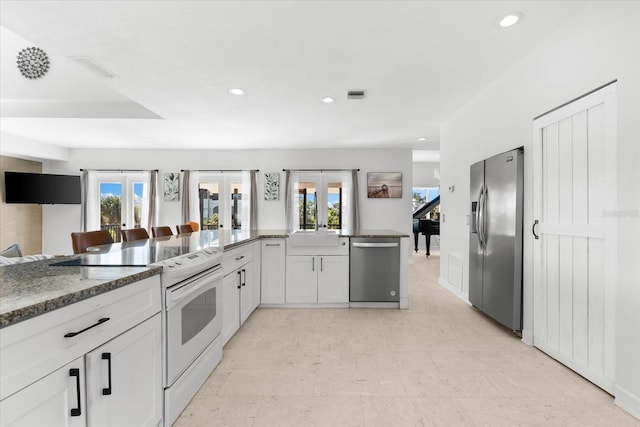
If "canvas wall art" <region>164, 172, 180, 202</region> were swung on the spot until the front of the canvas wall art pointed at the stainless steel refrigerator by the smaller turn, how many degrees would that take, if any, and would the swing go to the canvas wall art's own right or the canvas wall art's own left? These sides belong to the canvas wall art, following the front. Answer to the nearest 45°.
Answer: approximately 45° to the canvas wall art's own left

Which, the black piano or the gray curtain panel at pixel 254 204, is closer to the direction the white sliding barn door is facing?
the gray curtain panel

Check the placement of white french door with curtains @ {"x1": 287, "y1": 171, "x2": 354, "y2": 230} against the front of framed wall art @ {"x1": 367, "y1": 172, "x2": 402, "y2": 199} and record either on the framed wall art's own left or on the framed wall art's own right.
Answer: on the framed wall art's own right

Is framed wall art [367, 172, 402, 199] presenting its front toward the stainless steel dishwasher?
yes

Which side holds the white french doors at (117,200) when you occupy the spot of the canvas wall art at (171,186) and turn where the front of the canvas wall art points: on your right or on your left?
on your right

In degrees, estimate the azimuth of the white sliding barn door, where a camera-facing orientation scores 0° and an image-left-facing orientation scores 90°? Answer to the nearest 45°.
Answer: approximately 45°

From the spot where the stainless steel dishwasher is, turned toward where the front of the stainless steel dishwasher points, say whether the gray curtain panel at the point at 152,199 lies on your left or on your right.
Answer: on your right

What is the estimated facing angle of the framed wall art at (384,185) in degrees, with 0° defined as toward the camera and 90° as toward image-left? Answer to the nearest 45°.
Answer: approximately 0°

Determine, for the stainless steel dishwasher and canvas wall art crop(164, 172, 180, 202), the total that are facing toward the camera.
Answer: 2

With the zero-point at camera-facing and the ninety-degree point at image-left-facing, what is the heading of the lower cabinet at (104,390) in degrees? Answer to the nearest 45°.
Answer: approximately 315°

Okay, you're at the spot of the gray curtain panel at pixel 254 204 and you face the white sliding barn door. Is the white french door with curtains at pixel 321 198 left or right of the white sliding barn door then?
left

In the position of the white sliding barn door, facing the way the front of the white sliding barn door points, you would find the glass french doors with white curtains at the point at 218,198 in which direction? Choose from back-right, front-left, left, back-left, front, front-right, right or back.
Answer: front-right
